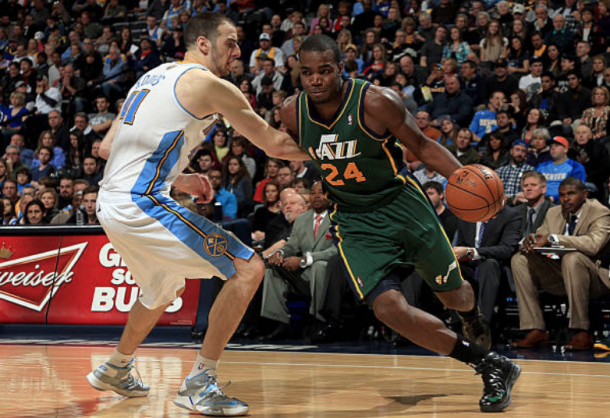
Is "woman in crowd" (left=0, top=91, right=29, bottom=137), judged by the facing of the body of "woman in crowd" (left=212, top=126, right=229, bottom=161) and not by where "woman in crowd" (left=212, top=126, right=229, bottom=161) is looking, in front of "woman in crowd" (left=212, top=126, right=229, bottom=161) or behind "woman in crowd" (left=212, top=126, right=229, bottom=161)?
behind

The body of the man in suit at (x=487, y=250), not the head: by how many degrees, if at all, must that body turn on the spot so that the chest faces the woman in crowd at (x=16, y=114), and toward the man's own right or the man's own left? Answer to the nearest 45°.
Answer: approximately 90° to the man's own right

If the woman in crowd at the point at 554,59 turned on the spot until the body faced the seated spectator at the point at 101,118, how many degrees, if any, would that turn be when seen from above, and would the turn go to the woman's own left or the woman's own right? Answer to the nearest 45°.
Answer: approximately 90° to the woman's own right

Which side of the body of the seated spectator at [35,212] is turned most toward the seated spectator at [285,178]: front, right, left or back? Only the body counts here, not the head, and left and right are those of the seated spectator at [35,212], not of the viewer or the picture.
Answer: left

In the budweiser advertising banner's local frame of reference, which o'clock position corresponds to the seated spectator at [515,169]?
The seated spectator is roughly at 9 o'clock from the budweiser advertising banner.

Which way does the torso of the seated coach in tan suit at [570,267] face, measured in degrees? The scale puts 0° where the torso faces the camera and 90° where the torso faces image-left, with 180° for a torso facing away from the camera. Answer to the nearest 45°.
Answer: approximately 45°

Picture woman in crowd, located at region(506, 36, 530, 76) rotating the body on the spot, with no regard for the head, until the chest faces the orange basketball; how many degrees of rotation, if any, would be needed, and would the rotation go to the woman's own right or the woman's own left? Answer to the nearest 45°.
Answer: approximately 45° to the woman's own left

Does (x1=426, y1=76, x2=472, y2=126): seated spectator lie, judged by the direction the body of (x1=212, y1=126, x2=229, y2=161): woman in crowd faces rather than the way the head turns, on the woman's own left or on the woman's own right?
on the woman's own left
